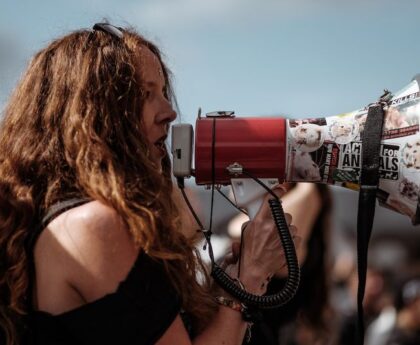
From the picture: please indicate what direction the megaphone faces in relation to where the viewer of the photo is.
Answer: facing to the right of the viewer

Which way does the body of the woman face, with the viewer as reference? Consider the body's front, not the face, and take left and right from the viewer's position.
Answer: facing to the right of the viewer

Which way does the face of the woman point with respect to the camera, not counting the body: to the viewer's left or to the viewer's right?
to the viewer's right
